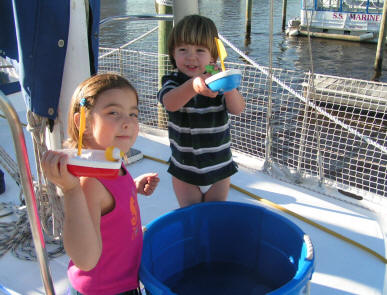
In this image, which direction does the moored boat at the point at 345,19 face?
to the viewer's right

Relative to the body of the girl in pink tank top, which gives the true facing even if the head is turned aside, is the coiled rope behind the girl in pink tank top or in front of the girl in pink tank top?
behind

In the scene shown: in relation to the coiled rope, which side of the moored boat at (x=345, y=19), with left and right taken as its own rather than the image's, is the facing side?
right

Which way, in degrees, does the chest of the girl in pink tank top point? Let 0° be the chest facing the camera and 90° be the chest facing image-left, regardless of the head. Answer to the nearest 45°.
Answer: approximately 315°

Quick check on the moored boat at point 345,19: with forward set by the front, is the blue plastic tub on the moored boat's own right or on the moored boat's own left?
on the moored boat's own right

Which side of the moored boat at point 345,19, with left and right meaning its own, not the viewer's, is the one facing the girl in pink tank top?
right
